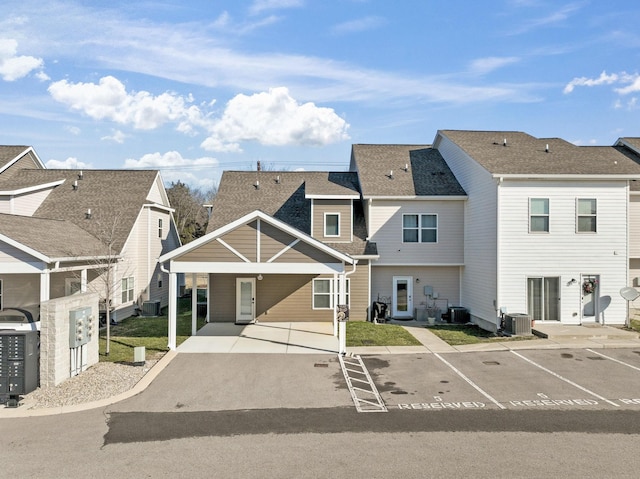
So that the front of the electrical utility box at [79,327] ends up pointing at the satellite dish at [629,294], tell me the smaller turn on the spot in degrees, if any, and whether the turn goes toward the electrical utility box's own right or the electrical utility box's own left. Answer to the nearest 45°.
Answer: approximately 45° to the electrical utility box's own left

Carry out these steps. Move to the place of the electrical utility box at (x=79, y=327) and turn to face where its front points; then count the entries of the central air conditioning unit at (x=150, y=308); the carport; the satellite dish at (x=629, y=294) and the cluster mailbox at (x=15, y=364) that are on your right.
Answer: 1

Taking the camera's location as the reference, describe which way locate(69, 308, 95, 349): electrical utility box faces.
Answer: facing the viewer and to the right of the viewer

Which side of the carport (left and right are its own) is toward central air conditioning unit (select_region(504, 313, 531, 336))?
left

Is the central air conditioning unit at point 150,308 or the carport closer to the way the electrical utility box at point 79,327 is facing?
the carport

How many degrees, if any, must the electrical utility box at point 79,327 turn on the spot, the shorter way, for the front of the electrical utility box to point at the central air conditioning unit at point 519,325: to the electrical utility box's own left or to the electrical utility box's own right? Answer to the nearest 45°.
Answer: approximately 45° to the electrical utility box's own left

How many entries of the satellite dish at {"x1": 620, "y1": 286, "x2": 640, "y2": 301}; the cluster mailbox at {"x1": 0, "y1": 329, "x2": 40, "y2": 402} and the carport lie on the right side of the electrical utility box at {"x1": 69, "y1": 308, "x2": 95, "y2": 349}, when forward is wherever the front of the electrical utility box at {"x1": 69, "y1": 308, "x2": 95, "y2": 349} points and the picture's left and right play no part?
1

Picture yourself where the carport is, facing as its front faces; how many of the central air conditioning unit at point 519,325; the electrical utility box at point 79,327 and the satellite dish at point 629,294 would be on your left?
2

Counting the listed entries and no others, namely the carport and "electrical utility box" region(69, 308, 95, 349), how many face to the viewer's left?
0

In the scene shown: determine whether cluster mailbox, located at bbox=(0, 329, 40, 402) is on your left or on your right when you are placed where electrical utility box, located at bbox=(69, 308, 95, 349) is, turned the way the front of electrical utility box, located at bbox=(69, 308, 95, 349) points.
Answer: on your right

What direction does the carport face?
toward the camera

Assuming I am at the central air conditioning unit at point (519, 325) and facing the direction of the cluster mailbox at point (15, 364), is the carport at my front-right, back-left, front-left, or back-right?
front-right

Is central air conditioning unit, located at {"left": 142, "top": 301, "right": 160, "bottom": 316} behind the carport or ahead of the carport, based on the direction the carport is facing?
behind

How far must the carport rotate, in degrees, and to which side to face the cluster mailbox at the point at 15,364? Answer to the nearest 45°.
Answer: approximately 45° to its right
